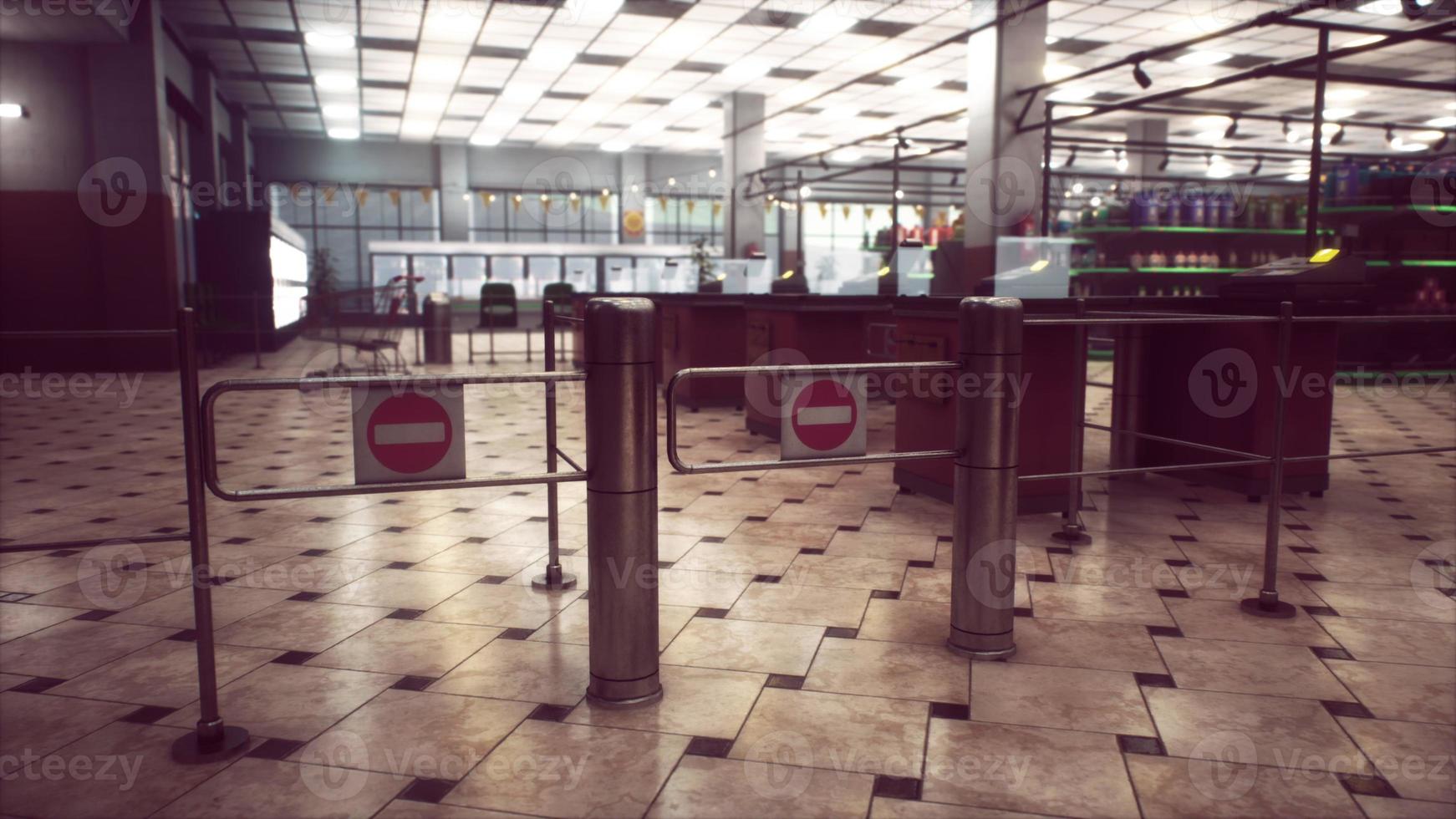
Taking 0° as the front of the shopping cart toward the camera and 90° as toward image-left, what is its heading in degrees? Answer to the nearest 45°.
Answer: approximately 90°

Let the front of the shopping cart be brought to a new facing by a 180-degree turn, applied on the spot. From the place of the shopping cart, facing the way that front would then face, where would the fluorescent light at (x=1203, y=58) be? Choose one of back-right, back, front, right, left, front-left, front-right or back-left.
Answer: front

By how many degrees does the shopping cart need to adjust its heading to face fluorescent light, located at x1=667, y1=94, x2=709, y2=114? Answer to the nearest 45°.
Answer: approximately 135° to its right

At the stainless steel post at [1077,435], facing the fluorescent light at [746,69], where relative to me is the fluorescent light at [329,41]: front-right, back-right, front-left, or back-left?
front-left

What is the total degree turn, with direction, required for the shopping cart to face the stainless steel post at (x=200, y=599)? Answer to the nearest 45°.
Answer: approximately 90° to its left

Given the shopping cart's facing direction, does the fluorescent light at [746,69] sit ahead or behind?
behind

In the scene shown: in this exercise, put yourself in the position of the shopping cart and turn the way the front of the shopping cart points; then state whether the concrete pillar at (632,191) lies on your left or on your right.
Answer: on your right

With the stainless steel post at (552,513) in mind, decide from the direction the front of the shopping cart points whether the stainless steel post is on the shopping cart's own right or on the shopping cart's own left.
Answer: on the shopping cart's own left

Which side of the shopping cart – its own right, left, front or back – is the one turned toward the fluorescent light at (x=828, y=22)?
back

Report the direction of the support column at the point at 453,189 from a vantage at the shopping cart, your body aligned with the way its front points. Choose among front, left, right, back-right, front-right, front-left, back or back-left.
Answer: right

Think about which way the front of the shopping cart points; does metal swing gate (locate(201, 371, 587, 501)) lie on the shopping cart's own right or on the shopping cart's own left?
on the shopping cart's own left

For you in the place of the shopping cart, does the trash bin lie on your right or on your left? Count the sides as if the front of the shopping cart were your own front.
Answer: on your right
